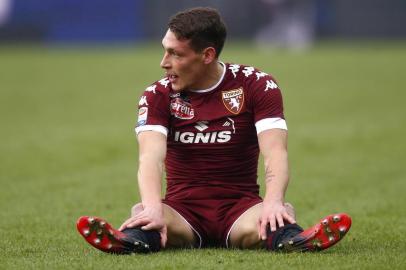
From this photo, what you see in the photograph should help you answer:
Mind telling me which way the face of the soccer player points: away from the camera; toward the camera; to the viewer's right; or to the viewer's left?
to the viewer's left

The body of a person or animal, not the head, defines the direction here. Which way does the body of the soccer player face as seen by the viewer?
toward the camera
